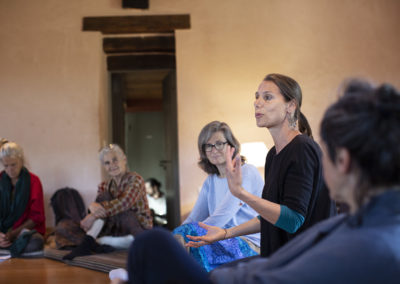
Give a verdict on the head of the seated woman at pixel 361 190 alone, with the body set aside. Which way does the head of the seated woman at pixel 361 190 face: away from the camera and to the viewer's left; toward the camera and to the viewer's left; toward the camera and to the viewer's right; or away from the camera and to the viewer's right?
away from the camera and to the viewer's left

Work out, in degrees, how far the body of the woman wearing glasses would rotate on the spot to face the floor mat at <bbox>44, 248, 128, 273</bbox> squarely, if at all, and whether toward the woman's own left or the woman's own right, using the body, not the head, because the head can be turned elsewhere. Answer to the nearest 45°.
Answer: approximately 90° to the woman's own right

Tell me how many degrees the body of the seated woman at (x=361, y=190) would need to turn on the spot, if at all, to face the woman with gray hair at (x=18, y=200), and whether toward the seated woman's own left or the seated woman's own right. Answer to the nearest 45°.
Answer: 0° — they already face them

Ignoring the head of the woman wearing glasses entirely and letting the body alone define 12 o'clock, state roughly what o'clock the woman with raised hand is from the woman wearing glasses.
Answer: The woman with raised hand is roughly at 10 o'clock from the woman wearing glasses.

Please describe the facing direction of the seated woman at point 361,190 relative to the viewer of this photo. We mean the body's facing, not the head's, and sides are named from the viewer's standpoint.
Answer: facing away from the viewer and to the left of the viewer

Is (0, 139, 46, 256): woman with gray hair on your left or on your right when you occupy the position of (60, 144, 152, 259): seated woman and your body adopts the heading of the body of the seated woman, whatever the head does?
on your right

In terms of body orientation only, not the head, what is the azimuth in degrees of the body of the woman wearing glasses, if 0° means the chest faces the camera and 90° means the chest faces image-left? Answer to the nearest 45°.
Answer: approximately 45°

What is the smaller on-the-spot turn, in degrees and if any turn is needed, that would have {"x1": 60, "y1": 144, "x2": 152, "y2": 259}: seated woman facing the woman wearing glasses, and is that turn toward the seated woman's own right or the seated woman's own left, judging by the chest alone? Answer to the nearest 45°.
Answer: approximately 45° to the seated woman's own left
